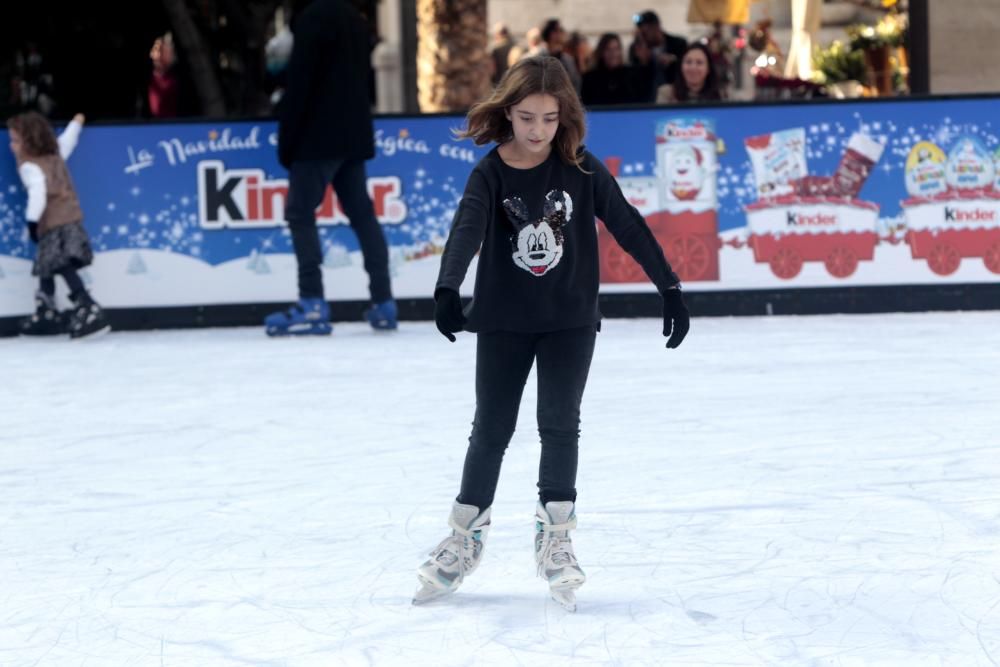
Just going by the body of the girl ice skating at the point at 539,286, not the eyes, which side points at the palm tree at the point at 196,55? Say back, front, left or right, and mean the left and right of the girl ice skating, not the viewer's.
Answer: back

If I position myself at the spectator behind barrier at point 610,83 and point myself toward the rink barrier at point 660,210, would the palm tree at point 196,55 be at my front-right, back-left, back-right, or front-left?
back-right

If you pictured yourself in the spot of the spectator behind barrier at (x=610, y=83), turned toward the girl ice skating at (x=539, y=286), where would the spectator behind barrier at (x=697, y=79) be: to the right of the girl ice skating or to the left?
left

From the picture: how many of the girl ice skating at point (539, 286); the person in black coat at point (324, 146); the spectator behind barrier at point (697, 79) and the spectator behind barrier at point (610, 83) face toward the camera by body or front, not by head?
3

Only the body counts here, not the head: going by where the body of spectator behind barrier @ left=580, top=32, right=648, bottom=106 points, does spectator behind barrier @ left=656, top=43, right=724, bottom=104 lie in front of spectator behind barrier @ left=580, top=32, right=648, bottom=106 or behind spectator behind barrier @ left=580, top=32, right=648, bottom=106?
in front

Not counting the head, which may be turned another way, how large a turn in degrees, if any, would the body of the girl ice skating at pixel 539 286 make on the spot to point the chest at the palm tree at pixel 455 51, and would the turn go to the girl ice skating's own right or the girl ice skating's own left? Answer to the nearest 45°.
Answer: approximately 180°

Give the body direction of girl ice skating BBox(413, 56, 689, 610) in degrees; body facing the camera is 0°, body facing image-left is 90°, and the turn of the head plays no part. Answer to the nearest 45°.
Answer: approximately 0°
